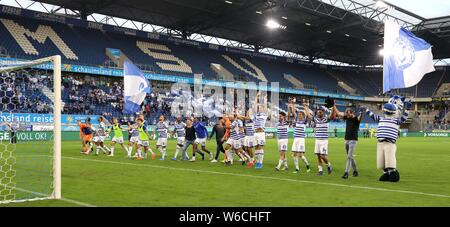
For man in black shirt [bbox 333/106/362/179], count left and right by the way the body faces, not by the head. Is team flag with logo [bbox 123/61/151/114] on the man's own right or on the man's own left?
on the man's own right

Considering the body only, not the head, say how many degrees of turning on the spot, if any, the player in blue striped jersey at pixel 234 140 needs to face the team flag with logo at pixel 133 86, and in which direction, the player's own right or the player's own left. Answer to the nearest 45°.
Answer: approximately 90° to the player's own right
